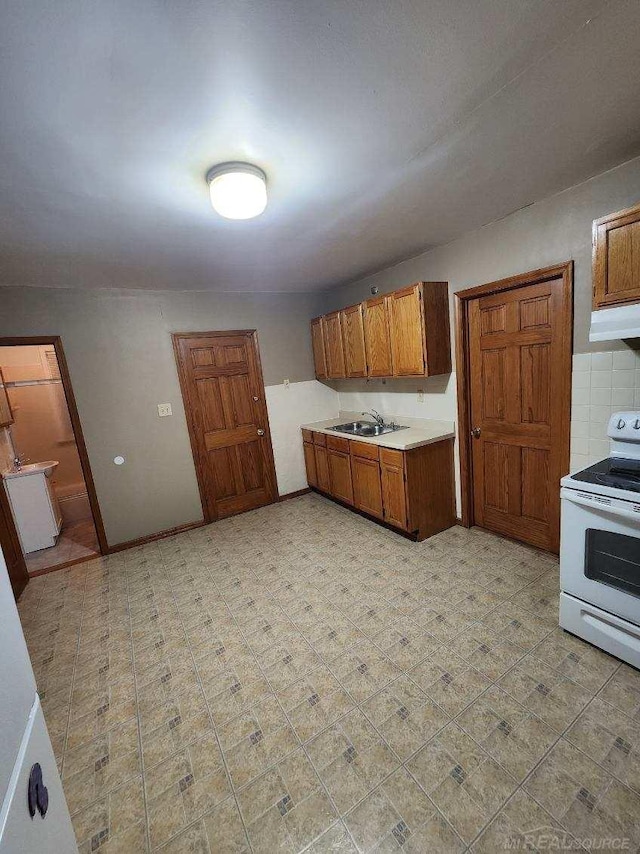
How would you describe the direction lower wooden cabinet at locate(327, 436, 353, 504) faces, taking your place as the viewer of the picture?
facing the viewer and to the left of the viewer

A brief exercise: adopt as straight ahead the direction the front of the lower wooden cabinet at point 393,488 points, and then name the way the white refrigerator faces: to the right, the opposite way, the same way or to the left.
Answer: the opposite way

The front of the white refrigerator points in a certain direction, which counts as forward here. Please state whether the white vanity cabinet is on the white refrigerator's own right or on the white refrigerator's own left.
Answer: on the white refrigerator's own left

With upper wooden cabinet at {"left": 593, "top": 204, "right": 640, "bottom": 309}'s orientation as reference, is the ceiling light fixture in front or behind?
in front

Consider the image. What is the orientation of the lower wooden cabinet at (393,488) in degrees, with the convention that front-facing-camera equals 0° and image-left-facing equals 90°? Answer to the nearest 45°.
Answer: approximately 45°

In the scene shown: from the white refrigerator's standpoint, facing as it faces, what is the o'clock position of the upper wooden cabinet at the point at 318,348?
The upper wooden cabinet is roughly at 11 o'clock from the white refrigerator.

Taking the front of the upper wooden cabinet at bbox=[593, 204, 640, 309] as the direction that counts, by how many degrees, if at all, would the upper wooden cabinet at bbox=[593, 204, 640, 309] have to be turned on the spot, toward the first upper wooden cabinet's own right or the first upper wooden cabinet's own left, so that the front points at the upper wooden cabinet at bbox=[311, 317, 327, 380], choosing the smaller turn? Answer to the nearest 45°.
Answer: approximately 45° to the first upper wooden cabinet's own right

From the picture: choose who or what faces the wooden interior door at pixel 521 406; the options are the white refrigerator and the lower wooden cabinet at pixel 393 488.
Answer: the white refrigerator

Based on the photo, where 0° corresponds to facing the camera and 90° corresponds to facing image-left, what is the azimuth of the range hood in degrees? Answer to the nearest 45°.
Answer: approximately 45°

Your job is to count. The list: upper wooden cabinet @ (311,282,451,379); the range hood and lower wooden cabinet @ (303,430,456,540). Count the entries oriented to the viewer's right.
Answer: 0

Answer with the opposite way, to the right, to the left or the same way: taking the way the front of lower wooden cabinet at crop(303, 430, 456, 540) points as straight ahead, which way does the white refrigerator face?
the opposite way

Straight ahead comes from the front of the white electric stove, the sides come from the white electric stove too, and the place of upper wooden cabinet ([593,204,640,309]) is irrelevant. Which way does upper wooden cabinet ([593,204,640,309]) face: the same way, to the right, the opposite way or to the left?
the same way

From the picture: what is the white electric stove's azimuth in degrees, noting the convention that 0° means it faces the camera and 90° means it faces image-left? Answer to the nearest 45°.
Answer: approximately 45°

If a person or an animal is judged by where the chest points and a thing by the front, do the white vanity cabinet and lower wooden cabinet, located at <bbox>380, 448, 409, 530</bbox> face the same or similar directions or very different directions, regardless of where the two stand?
very different directions

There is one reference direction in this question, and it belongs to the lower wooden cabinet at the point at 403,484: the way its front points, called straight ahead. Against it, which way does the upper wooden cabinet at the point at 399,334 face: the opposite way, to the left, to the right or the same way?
the same way

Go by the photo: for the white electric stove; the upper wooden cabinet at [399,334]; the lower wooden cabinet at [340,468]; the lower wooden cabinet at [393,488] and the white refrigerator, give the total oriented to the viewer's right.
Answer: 1

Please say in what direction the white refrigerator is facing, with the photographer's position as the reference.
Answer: facing to the right of the viewer

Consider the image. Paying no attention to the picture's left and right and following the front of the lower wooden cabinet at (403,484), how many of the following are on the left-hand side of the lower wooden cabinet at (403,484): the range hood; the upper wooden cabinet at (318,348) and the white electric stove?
2
